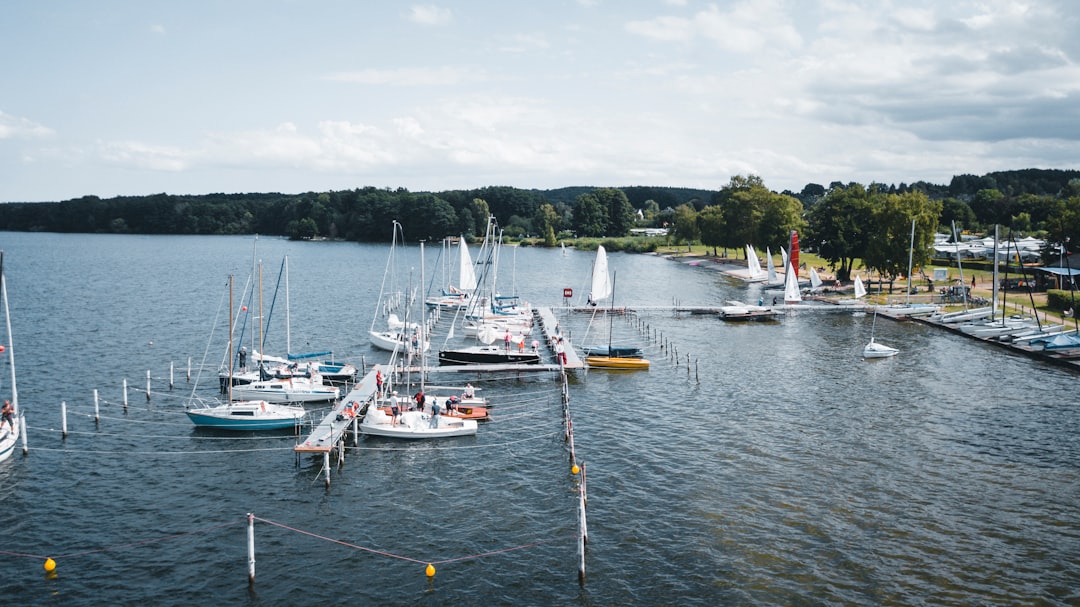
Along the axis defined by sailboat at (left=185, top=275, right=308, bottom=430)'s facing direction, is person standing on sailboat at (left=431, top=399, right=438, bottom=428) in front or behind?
behind

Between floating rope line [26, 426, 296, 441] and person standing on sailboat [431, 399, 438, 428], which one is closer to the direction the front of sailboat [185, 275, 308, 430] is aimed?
the floating rope line

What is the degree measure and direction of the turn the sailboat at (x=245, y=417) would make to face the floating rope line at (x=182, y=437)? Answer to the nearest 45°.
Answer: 0° — it already faces it

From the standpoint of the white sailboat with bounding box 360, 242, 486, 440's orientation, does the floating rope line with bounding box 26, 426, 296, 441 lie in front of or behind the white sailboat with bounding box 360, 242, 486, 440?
behind

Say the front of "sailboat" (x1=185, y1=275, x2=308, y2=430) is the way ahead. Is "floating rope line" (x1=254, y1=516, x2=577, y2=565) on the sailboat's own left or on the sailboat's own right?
on the sailboat's own left

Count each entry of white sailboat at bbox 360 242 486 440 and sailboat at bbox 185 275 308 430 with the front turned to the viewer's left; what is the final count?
1

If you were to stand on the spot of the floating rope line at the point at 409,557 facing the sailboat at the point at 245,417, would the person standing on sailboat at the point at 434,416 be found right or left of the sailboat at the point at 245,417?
right

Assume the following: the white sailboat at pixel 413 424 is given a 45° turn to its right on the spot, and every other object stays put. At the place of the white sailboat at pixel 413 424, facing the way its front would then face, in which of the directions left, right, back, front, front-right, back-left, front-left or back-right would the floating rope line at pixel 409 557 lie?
front-right

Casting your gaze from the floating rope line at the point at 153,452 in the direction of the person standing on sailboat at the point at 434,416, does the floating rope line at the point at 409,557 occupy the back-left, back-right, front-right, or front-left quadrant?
front-right

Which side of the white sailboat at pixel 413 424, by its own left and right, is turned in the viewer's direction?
right

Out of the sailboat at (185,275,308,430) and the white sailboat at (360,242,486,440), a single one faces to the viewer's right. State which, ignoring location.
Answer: the white sailboat

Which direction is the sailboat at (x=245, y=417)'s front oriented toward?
to the viewer's left

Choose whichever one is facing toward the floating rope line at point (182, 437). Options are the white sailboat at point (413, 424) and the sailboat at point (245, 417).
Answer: the sailboat

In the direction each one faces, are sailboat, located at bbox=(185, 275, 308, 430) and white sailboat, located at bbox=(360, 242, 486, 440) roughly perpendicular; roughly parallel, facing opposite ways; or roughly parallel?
roughly parallel, facing opposite ways
